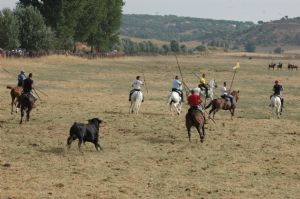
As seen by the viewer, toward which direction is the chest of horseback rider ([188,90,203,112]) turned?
away from the camera

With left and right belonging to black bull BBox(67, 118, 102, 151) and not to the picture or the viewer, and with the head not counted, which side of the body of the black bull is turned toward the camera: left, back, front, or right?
right

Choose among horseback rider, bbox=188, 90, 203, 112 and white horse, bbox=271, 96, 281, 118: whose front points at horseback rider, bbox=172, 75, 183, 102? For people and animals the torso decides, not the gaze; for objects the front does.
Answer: horseback rider, bbox=188, 90, 203, 112

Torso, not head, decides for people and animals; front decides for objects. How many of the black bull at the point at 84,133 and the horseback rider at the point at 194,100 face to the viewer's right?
1

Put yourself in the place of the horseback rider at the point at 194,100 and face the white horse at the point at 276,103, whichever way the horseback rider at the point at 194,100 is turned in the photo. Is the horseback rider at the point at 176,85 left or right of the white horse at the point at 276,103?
left

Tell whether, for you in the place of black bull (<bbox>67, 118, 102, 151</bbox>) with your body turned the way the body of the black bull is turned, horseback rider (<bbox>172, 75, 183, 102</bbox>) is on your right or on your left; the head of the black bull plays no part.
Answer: on your left

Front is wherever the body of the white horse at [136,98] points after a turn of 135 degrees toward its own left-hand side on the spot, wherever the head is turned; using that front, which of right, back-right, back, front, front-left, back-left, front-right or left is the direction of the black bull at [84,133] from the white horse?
front-left

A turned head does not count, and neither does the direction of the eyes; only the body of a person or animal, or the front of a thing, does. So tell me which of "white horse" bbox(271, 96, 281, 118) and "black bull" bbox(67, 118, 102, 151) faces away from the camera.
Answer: the white horse

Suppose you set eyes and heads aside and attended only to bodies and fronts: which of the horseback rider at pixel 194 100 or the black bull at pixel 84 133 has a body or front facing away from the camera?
the horseback rider

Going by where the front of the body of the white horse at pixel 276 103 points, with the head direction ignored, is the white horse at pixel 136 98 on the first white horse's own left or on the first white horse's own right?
on the first white horse's own left

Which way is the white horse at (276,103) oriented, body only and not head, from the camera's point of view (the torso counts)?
away from the camera

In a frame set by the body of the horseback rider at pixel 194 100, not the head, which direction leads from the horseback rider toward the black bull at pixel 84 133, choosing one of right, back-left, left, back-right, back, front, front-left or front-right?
back-left

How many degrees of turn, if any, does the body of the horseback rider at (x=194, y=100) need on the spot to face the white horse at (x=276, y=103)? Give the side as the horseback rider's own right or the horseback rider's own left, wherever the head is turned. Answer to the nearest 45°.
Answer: approximately 45° to the horseback rider's own right

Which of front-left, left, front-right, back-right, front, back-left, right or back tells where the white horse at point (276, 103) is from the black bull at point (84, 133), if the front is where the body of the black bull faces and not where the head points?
front-left
